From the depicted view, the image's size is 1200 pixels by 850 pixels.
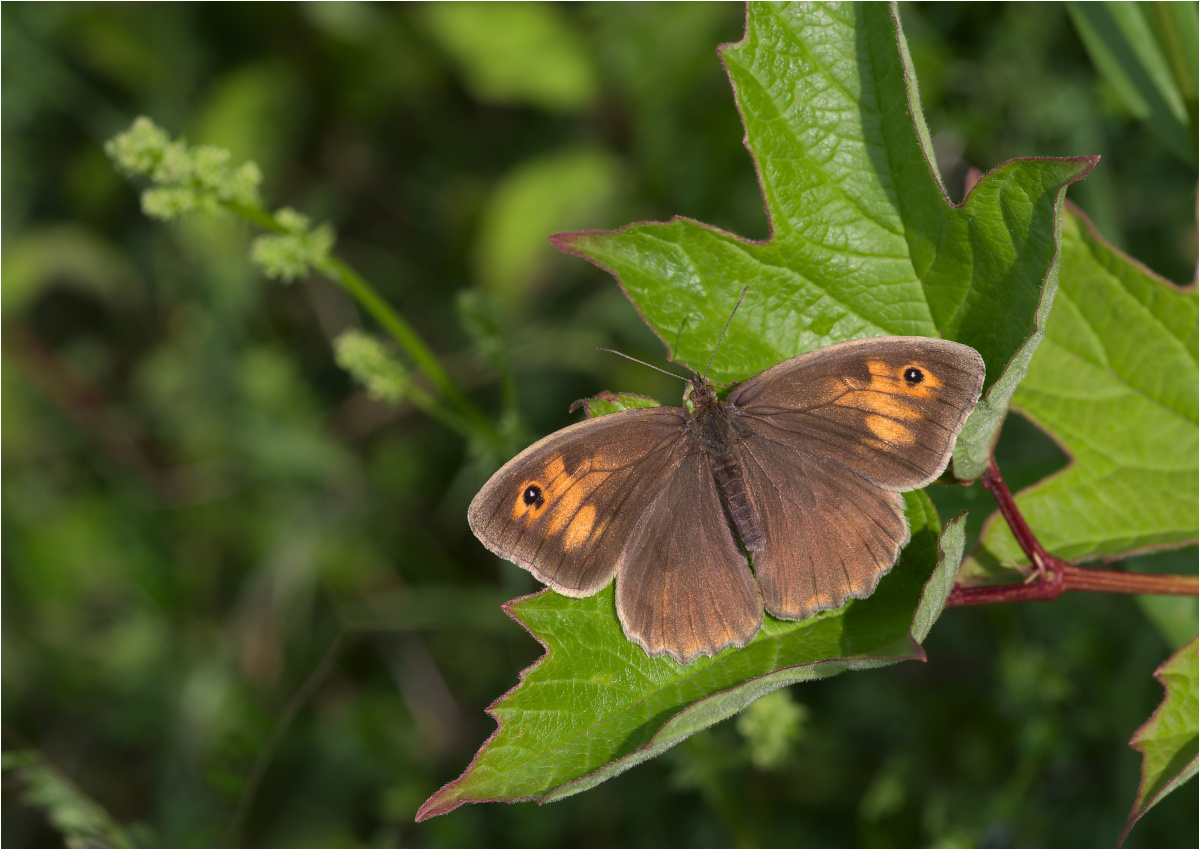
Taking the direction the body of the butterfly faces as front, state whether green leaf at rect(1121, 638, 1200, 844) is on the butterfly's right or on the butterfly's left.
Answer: on the butterfly's right

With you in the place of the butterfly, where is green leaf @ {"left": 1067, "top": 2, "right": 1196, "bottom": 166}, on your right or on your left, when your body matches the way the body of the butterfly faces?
on your right

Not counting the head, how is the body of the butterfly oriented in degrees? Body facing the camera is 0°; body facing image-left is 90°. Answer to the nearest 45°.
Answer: approximately 180°
